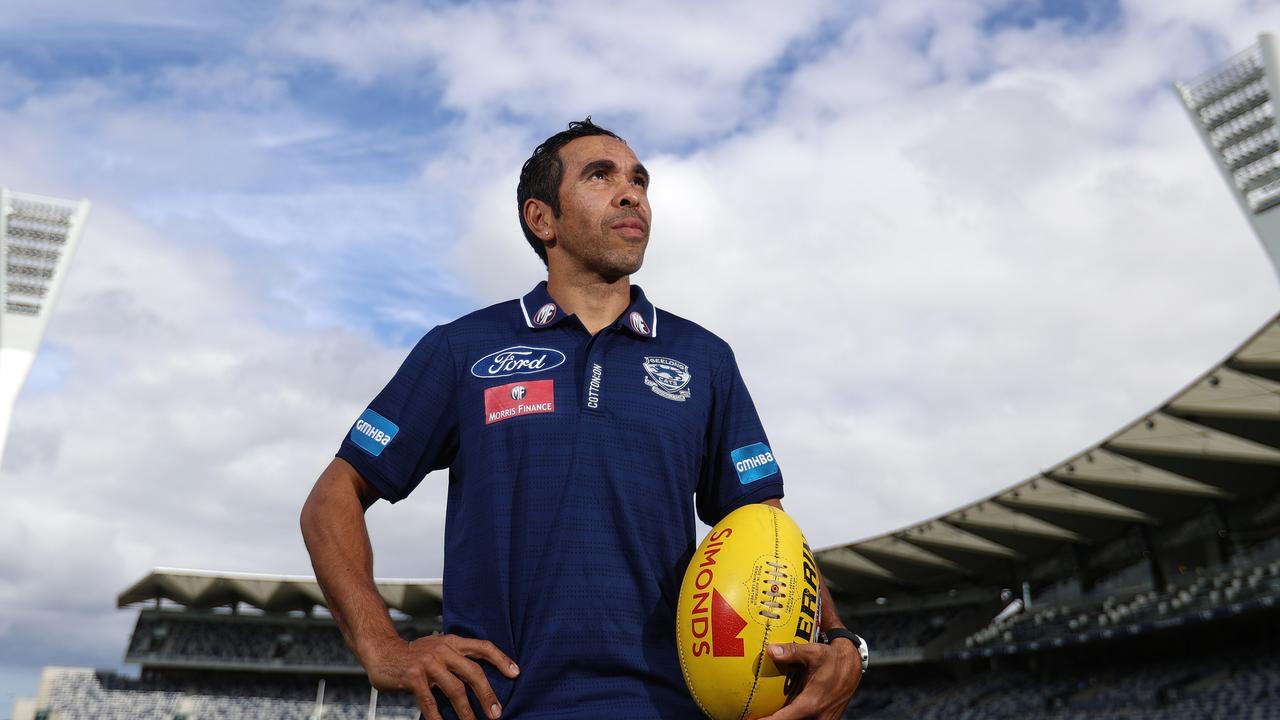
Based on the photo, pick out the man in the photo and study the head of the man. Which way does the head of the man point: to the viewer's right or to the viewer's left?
to the viewer's right

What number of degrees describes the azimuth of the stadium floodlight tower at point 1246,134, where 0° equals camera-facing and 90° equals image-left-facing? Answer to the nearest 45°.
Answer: approximately 45°

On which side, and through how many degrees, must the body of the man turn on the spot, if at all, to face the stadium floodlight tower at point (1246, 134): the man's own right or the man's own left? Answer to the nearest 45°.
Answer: approximately 135° to the man's own left

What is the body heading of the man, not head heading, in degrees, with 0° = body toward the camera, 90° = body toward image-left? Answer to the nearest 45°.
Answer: approximately 0°
